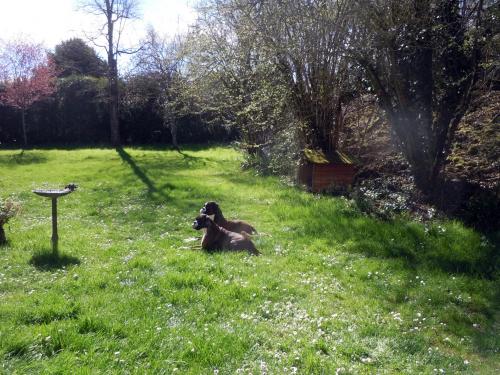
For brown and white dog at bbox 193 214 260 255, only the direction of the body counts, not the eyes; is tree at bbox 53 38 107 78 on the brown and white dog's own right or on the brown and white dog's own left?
on the brown and white dog's own right

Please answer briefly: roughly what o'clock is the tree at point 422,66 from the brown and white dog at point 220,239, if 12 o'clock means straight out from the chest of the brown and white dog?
The tree is roughly at 5 o'clock from the brown and white dog.

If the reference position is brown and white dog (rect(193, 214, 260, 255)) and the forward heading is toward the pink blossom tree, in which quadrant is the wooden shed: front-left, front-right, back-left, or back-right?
front-right

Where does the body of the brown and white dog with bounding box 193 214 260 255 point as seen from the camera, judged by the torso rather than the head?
to the viewer's left

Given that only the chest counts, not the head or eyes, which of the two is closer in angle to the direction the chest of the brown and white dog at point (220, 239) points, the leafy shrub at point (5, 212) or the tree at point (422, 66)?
the leafy shrub

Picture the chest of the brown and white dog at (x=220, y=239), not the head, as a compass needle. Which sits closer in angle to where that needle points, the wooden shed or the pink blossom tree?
the pink blossom tree

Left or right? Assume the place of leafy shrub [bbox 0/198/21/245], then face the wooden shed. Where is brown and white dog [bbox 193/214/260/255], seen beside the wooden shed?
right

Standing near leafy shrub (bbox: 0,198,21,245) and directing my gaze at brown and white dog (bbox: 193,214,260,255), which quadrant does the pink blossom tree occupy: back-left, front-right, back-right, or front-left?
back-left

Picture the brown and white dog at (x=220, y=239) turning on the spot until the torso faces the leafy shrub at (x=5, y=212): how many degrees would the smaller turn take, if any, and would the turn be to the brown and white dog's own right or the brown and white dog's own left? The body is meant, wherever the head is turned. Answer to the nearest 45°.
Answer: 0° — it already faces it

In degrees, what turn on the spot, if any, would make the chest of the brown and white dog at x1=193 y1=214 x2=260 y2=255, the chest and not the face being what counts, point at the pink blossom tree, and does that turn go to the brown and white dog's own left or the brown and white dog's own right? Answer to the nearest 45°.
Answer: approximately 45° to the brown and white dog's own right

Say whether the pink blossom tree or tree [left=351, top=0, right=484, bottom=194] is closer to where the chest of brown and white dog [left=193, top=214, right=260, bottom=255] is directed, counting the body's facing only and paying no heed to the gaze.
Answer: the pink blossom tree

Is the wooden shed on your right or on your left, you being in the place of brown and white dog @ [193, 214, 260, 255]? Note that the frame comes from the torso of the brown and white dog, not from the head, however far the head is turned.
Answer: on your right
